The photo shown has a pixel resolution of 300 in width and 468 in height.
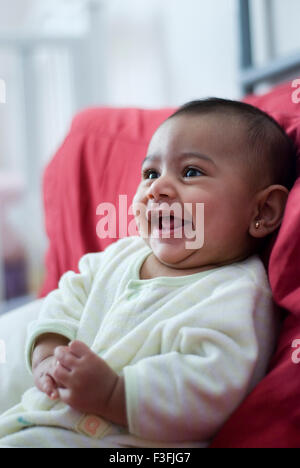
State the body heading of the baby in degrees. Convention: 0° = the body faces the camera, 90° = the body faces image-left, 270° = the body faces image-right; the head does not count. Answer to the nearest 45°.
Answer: approximately 45°
